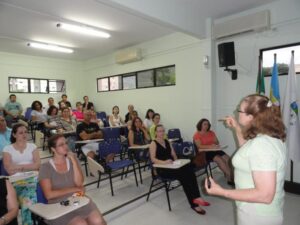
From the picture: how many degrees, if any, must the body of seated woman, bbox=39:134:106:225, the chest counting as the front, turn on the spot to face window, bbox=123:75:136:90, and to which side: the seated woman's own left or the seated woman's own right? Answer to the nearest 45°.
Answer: approximately 135° to the seated woman's own left

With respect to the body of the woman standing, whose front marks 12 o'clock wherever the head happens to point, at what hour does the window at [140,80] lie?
The window is roughly at 2 o'clock from the woman standing.

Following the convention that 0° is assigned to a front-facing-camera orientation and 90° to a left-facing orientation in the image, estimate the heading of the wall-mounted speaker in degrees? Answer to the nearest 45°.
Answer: approximately 45°

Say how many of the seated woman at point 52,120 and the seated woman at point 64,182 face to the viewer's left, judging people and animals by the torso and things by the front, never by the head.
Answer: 0

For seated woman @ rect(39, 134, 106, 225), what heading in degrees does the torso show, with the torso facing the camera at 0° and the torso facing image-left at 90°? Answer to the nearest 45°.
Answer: approximately 315°

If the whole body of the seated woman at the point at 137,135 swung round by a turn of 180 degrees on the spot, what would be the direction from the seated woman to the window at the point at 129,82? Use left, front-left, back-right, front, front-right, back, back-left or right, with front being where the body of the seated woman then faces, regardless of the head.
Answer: front-right

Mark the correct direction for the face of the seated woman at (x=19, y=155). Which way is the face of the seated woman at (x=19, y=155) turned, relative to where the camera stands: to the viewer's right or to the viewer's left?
to the viewer's right

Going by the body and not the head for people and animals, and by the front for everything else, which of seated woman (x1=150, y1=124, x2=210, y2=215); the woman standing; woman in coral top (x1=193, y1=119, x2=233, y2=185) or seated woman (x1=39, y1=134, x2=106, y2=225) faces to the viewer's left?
the woman standing

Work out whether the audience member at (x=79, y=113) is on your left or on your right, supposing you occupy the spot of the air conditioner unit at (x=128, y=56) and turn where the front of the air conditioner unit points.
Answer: on your right
